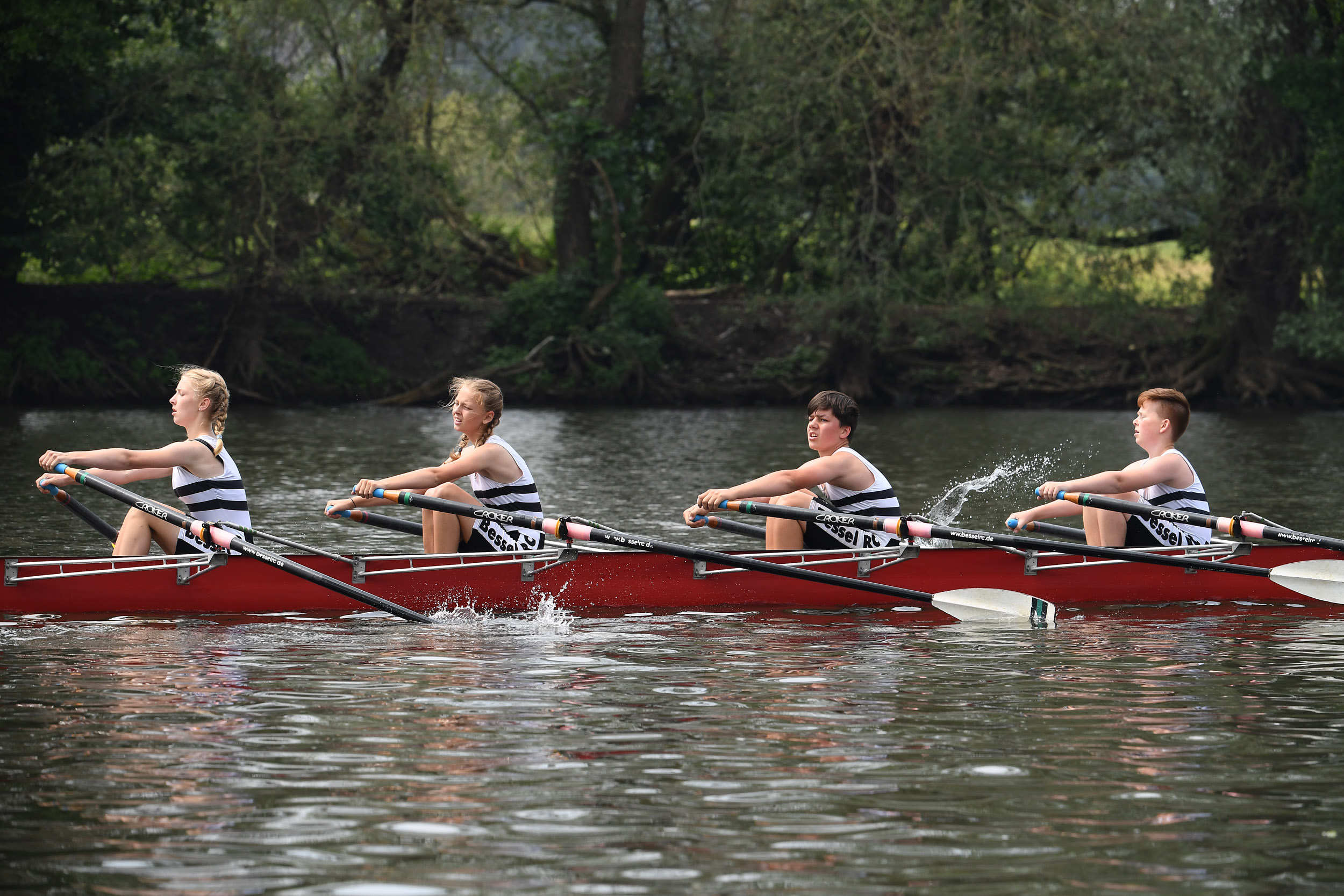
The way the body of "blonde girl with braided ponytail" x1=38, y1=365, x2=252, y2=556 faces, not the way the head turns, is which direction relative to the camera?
to the viewer's left

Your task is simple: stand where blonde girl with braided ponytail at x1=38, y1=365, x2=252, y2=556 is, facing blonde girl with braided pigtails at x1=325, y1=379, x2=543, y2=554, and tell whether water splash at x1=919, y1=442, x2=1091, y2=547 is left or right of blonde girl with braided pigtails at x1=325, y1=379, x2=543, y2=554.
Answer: left

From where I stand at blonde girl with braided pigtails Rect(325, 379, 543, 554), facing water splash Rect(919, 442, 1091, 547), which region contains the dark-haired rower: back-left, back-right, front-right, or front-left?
front-right

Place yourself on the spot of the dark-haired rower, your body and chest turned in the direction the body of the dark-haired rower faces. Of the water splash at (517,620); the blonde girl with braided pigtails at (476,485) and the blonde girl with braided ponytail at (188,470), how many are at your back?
0

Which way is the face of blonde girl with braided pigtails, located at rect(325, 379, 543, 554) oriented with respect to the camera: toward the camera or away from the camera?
toward the camera

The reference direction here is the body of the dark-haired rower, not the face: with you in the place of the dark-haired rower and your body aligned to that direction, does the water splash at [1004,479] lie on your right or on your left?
on your right

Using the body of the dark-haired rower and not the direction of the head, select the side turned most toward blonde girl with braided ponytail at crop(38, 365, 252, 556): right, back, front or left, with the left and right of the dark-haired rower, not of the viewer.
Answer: front

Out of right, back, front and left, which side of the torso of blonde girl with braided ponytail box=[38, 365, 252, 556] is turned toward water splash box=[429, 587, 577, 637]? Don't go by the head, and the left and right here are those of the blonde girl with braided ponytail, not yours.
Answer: back

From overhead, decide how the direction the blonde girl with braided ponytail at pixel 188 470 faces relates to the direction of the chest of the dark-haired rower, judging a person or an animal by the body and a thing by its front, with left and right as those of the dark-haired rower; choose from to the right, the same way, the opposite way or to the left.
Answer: the same way

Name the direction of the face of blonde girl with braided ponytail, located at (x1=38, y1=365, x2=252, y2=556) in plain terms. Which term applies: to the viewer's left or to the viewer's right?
to the viewer's left

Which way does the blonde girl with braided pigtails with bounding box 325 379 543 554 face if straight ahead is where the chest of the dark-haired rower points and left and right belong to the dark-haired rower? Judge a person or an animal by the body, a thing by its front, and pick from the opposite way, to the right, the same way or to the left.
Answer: the same way

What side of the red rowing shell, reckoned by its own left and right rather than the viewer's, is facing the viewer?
right

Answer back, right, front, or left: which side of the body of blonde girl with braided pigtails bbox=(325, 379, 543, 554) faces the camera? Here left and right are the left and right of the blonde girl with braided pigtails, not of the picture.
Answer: left

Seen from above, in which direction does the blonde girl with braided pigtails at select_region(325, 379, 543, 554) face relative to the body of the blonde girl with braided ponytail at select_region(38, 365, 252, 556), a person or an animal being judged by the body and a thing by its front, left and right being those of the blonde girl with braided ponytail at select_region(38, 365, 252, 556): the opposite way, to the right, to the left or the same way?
the same way
